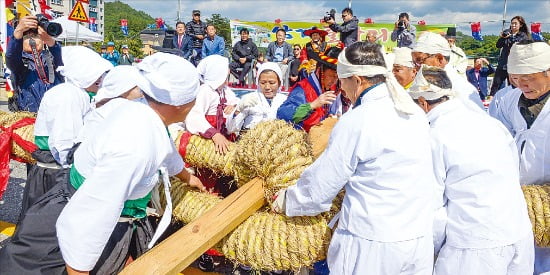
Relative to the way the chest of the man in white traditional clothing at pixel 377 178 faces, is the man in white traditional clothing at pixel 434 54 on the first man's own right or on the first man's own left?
on the first man's own right

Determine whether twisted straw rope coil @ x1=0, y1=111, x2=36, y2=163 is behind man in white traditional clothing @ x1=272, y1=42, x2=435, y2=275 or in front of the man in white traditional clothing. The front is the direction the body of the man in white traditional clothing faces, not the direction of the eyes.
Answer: in front

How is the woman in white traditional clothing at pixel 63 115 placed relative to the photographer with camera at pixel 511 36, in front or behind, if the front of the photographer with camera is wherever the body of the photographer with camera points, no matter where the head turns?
in front

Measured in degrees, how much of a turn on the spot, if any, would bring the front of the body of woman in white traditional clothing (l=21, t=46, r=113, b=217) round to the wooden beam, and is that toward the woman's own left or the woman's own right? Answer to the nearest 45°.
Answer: approximately 90° to the woman's own right

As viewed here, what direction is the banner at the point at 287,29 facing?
toward the camera

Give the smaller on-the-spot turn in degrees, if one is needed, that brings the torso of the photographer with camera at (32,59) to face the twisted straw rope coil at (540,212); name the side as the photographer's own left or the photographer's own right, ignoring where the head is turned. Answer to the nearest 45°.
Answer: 0° — they already face it

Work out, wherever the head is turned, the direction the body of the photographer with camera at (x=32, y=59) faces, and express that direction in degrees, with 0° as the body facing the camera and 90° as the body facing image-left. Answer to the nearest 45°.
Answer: approximately 315°

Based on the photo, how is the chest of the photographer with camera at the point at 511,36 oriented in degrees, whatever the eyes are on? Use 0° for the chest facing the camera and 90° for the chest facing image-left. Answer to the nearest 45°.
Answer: approximately 45°

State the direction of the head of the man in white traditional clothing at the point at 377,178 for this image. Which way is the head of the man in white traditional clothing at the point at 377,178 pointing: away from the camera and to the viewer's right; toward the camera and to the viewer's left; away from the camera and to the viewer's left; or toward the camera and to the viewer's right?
away from the camera and to the viewer's left

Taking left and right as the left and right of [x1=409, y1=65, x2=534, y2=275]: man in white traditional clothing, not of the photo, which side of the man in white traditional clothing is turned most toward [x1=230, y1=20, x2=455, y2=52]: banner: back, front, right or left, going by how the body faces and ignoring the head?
front

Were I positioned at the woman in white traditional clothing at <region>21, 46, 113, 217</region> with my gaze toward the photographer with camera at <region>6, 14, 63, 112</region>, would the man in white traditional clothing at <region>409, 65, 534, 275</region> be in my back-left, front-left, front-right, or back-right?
back-right

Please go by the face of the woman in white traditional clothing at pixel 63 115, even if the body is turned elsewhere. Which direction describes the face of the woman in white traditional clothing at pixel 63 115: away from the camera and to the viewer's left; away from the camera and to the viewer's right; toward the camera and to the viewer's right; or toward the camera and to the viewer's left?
away from the camera and to the viewer's right

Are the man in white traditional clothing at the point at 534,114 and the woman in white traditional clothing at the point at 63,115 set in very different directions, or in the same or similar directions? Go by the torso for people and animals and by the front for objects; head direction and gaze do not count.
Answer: very different directions
